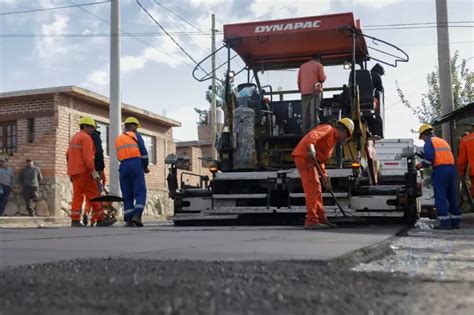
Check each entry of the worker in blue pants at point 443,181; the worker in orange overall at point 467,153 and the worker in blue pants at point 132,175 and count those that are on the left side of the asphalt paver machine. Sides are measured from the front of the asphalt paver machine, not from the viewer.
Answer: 1

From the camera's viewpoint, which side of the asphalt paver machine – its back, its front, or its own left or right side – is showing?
back

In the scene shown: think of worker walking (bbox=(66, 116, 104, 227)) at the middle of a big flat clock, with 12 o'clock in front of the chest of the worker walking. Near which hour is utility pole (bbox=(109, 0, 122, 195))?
The utility pole is roughly at 11 o'clock from the worker walking.

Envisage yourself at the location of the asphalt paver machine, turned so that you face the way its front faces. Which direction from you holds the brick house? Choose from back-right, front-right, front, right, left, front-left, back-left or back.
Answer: front-left

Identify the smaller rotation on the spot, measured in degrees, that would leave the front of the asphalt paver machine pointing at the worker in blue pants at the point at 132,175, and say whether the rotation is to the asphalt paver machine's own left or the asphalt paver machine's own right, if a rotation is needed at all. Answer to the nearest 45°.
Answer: approximately 90° to the asphalt paver machine's own left

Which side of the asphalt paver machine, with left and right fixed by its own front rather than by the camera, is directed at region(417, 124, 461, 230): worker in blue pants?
right

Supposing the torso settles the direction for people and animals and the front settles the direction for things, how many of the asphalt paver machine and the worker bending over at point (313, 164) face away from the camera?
1

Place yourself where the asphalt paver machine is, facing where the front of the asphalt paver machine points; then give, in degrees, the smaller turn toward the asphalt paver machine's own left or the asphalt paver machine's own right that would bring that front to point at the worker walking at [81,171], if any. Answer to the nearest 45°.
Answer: approximately 90° to the asphalt paver machine's own left
